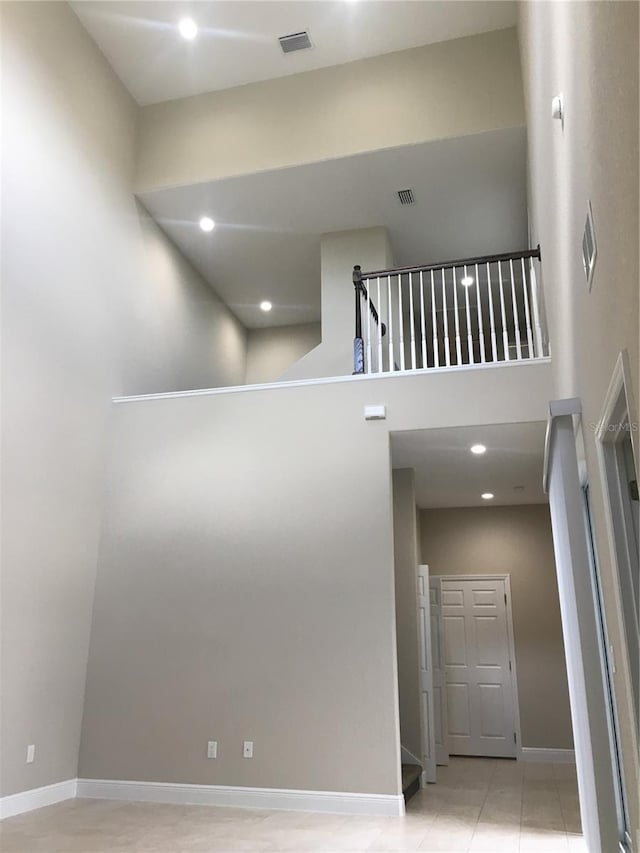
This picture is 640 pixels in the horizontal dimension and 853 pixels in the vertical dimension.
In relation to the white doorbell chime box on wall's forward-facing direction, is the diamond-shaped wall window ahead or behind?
ahead

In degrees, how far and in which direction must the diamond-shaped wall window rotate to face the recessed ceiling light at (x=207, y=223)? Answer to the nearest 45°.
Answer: approximately 45° to its right

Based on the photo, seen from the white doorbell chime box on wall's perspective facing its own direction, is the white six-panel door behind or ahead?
behind

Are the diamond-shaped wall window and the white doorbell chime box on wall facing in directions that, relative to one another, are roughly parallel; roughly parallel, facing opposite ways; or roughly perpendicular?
roughly perpendicular

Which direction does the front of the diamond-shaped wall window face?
to the viewer's left

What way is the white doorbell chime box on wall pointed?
toward the camera

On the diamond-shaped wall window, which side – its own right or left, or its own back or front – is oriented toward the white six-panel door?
right

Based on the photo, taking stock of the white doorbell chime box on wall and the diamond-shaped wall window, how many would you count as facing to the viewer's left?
1
